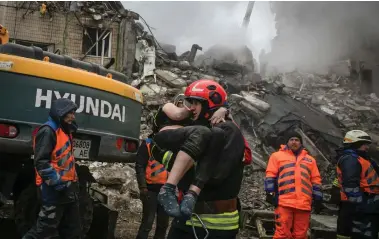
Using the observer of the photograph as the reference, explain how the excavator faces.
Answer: facing away from the viewer and to the left of the viewer

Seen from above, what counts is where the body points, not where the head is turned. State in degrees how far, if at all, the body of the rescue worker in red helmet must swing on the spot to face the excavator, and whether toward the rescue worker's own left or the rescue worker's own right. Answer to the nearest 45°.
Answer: approximately 45° to the rescue worker's own right

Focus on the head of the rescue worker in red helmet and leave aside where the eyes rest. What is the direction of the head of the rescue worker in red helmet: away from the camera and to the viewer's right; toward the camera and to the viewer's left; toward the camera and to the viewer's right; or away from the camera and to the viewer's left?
toward the camera and to the viewer's left

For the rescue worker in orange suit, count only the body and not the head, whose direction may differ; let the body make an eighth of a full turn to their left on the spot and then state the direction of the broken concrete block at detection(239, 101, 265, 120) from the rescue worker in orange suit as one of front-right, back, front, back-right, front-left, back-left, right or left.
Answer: back-left

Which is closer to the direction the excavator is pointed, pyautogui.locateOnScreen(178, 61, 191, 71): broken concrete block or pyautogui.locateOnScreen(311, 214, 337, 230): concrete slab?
the broken concrete block

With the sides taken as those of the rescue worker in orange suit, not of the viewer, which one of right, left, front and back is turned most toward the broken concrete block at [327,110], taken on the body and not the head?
back

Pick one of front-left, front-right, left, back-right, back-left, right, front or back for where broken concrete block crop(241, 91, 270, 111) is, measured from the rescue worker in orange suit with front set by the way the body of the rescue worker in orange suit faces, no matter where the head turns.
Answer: back
